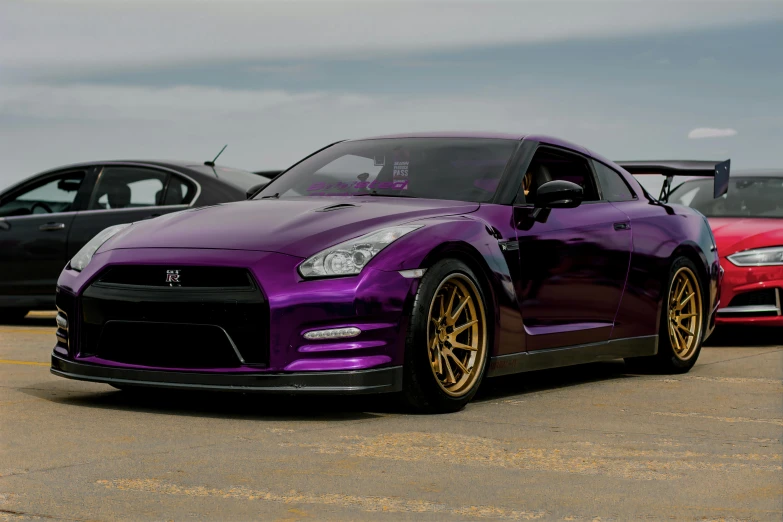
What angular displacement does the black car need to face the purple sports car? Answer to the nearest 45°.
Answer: approximately 90° to its left

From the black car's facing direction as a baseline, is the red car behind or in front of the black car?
behind

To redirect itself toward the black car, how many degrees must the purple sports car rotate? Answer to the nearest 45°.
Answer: approximately 90° to its right

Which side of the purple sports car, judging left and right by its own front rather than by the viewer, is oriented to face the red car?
back

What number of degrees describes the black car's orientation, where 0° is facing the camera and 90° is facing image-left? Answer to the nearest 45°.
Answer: approximately 90°

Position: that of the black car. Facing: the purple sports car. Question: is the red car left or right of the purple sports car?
left

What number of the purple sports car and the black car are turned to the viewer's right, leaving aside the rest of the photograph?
0

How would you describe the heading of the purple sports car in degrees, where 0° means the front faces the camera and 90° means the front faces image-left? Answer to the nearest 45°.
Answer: approximately 45°
